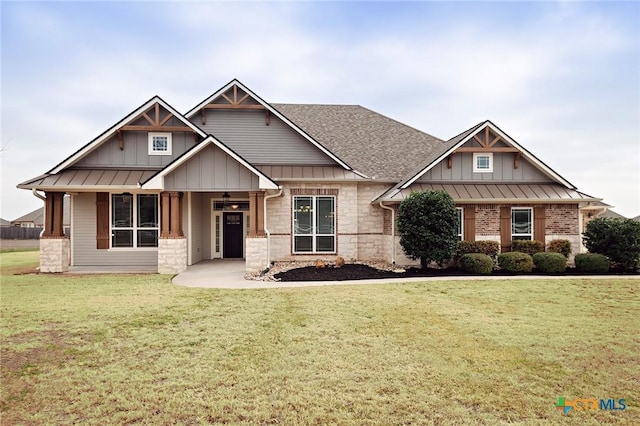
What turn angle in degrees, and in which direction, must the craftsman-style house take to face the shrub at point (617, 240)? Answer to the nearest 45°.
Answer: approximately 90° to its left

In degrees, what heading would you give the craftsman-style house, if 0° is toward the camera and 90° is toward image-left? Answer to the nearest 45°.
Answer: approximately 0°

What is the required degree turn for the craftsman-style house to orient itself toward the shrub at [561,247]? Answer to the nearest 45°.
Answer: approximately 90° to its left

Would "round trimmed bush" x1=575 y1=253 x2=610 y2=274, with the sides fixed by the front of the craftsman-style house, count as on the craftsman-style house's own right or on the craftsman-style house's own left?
on the craftsman-style house's own left
